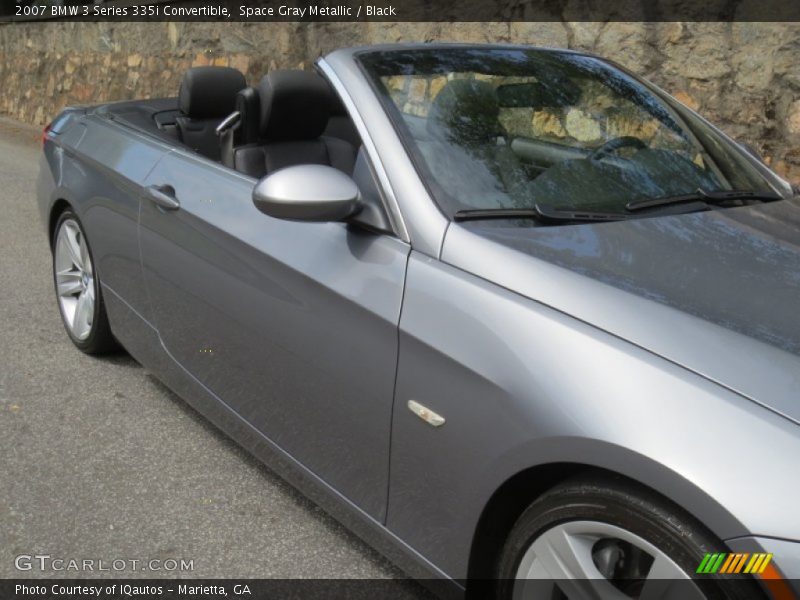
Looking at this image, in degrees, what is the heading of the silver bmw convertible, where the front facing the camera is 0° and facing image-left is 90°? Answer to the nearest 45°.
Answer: approximately 315°
